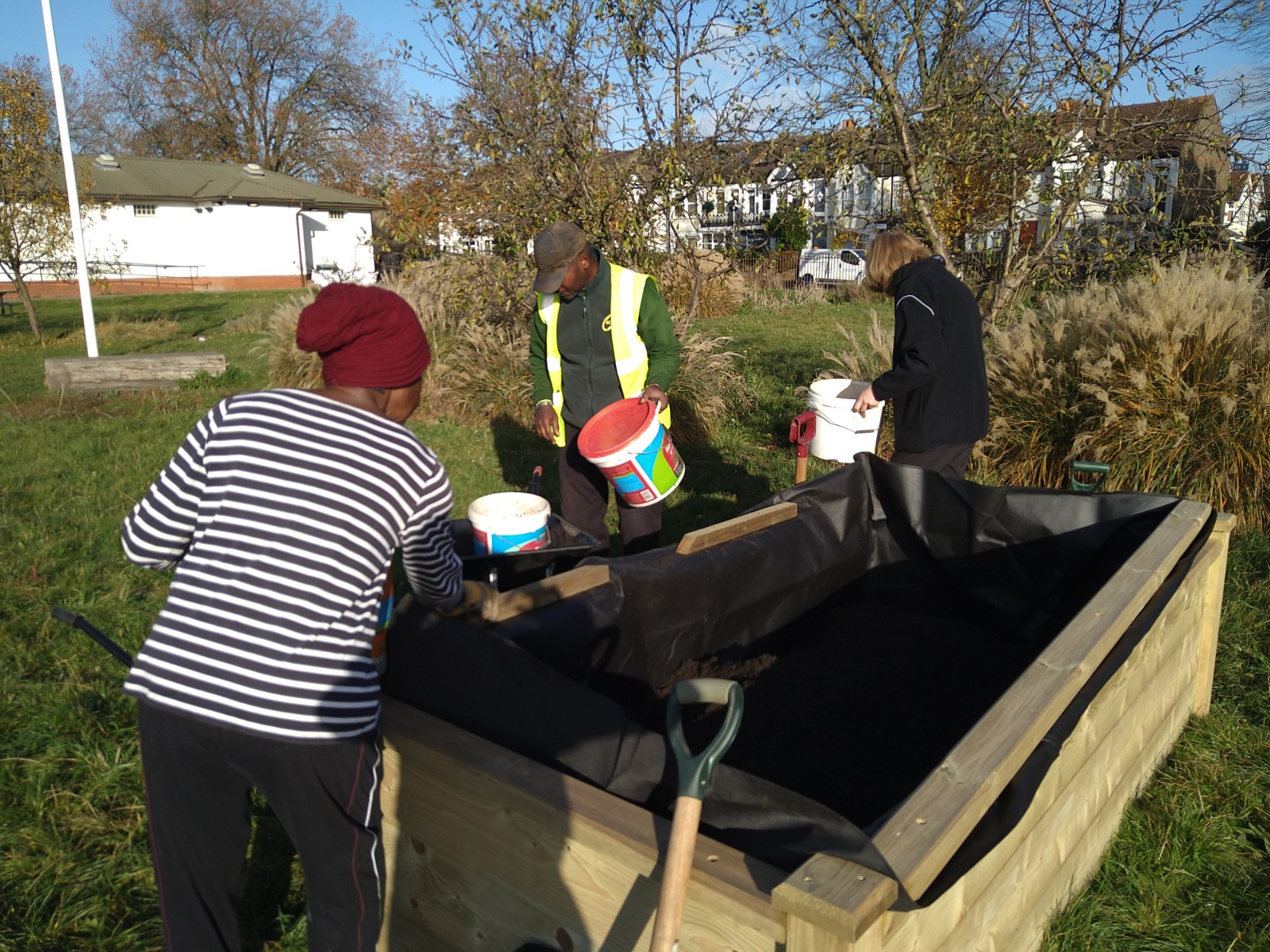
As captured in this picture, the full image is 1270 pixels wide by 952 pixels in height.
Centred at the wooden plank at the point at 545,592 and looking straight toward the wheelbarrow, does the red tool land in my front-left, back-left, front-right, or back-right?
front-right

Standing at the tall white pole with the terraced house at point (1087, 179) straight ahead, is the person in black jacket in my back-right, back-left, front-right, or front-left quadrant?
front-right

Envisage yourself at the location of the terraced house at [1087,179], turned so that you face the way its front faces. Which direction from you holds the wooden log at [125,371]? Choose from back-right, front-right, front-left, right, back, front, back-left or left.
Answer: front-right

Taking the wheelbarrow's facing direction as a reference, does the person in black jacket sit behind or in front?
in front

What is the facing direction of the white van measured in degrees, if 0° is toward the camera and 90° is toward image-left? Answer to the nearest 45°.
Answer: approximately 270°

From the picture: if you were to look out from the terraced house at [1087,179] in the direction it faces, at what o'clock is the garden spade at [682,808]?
The garden spade is roughly at 11 o'clock from the terraced house.

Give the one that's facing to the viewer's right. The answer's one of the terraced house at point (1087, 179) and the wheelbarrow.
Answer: the wheelbarrow

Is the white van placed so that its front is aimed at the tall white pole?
no

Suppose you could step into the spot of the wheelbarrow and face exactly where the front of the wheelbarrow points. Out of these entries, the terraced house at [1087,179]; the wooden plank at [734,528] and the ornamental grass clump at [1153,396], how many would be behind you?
0

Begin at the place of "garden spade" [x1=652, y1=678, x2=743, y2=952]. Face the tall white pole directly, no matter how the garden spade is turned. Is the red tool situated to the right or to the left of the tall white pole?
right

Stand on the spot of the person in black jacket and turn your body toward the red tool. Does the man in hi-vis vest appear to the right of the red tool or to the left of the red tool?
left

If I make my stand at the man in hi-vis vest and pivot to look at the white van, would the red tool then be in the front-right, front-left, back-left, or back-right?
front-right
